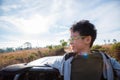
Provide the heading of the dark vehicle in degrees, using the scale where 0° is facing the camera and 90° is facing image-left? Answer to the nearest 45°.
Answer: approximately 45°
